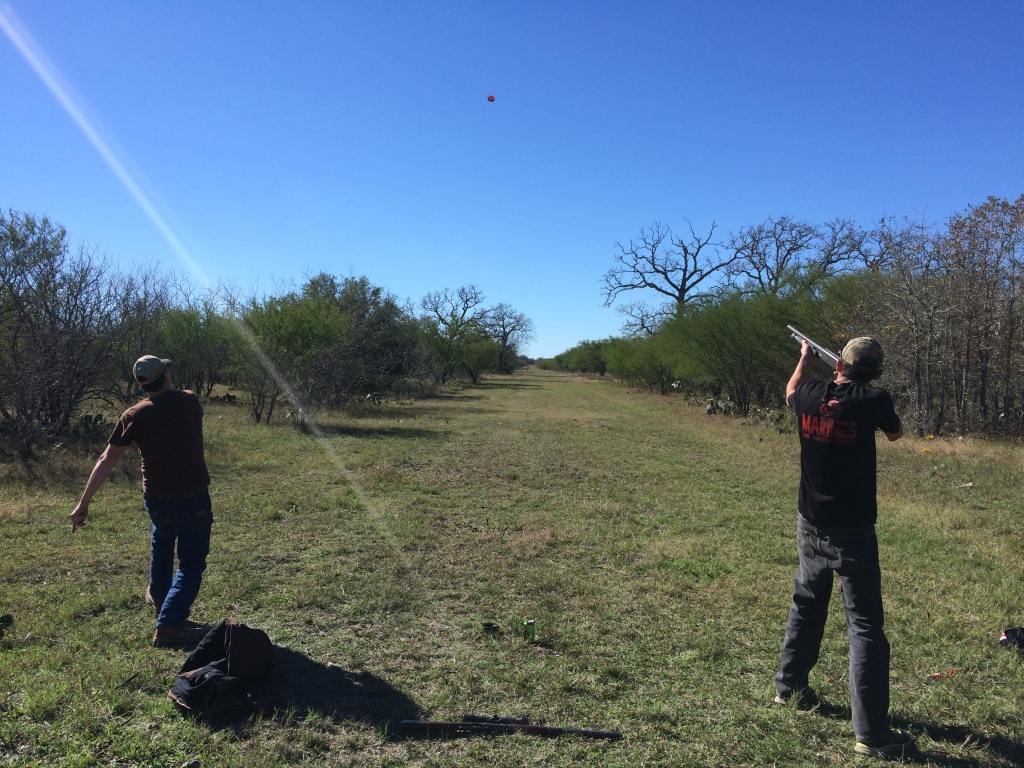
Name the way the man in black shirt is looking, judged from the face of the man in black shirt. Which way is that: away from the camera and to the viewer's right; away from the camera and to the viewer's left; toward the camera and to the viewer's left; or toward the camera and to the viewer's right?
away from the camera and to the viewer's left

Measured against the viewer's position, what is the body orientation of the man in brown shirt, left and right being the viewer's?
facing away from the viewer and to the right of the viewer

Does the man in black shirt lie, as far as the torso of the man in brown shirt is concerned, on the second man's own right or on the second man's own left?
on the second man's own right

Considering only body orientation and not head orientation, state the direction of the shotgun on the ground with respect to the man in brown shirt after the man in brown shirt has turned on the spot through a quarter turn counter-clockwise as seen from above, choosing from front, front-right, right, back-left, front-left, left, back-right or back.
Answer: back

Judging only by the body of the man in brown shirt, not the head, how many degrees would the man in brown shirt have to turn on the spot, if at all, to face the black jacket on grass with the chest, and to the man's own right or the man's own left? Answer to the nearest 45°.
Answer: approximately 135° to the man's own right

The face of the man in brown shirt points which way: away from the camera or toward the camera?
away from the camera
